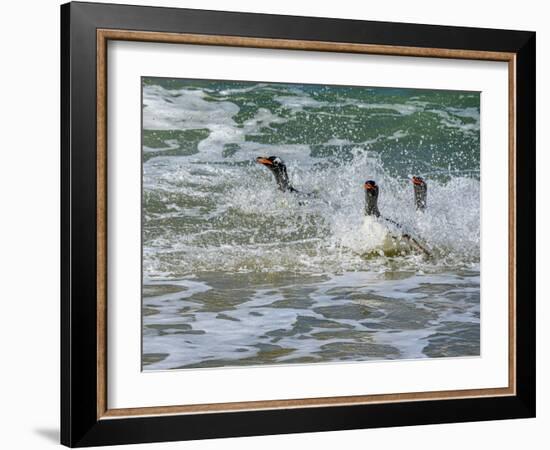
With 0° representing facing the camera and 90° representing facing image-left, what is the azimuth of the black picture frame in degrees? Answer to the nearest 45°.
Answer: approximately 315°
